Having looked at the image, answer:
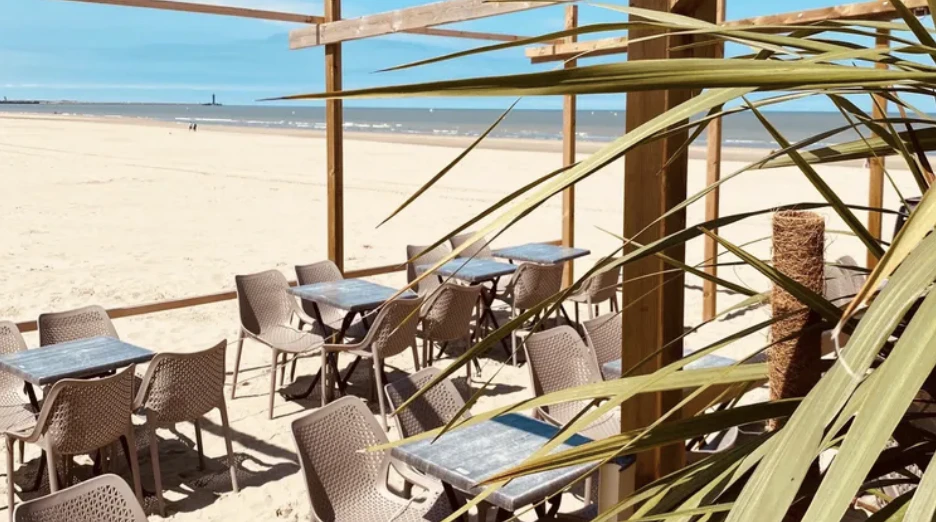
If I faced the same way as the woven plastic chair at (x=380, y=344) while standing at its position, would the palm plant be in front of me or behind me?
behind

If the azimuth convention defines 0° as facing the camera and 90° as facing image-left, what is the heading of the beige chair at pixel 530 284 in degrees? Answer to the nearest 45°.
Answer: approximately 135°

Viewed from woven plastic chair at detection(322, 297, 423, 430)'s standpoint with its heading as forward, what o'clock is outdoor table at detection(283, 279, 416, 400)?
The outdoor table is roughly at 1 o'clock from the woven plastic chair.

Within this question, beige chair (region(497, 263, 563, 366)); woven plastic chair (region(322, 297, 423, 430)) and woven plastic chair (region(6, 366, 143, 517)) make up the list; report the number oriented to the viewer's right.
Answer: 0

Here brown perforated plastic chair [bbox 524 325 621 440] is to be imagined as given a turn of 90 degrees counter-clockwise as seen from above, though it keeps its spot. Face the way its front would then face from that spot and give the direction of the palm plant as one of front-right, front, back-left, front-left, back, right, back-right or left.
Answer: back-right

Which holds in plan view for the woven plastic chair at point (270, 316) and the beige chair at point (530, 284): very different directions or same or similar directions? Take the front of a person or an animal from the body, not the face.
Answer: very different directions

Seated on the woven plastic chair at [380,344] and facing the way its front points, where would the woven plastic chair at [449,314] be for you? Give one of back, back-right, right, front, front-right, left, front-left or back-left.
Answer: right

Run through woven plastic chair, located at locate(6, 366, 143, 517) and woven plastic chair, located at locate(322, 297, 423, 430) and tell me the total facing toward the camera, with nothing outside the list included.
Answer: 0

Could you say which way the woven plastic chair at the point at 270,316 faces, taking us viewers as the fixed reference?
facing the viewer and to the right of the viewer

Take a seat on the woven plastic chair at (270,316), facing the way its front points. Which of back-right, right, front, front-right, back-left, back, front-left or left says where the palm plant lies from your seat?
front-right

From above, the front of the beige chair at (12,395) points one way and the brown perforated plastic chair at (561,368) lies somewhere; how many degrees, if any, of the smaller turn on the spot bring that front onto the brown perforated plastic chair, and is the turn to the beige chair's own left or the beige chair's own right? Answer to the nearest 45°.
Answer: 0° — it already faces it

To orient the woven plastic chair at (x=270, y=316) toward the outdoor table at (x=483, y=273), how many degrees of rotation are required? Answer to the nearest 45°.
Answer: approximately 45° to its left

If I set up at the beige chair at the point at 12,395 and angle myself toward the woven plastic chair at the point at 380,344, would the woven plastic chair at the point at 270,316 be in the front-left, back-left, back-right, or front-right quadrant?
front-left

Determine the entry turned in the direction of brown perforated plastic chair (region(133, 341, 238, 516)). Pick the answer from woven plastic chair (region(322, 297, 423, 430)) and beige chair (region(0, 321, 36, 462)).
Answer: the beige chair
